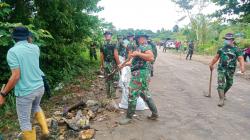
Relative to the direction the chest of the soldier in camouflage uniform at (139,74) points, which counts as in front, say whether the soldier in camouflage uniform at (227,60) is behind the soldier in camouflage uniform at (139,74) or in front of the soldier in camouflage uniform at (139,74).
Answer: behind

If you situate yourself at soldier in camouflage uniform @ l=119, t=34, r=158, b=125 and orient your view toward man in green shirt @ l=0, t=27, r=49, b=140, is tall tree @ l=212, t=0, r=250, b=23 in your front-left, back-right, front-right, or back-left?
back-right

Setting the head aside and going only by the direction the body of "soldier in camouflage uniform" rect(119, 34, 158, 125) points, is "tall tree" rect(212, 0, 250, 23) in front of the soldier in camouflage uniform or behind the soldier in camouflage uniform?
behind

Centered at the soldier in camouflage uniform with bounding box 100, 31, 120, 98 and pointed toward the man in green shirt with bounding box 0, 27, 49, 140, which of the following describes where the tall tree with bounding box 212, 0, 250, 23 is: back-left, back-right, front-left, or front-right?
back-left

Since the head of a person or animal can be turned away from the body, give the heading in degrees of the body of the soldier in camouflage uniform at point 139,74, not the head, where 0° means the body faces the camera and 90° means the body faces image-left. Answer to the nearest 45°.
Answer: approximately 45°

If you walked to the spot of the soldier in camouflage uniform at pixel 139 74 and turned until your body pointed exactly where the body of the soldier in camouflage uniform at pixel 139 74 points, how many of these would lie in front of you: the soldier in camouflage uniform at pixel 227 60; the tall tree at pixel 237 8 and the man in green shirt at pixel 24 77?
1

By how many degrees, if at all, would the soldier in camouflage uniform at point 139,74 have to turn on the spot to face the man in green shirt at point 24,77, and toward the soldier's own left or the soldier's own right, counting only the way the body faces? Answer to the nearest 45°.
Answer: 0° — they already face them

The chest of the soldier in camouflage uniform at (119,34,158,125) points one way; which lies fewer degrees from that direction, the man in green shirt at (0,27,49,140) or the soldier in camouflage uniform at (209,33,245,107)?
the man in green shirt

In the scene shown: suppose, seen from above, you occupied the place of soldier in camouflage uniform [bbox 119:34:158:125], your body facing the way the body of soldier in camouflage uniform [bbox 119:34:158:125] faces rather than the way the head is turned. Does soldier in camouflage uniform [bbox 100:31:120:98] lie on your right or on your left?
on your right

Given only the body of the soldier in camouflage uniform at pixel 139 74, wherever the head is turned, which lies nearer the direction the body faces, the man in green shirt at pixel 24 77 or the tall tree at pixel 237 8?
the man in green shirt
